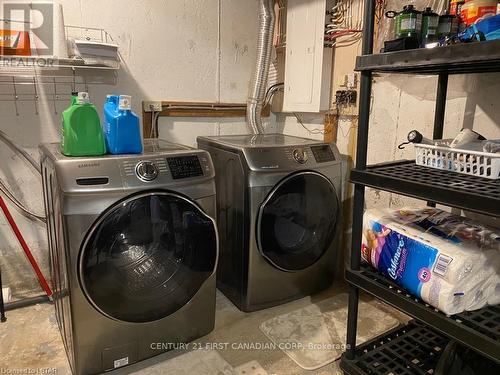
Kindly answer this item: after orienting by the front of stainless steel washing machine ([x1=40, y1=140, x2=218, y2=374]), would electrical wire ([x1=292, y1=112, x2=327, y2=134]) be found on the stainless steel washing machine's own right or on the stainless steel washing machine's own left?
on the stainless steel washing machine's own left

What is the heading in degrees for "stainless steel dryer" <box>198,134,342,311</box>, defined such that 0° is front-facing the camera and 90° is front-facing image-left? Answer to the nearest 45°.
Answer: approximately 315°

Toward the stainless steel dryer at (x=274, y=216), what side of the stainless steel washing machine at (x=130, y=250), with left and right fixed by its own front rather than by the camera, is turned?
left

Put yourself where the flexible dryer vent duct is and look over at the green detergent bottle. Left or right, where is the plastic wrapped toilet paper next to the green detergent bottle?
left

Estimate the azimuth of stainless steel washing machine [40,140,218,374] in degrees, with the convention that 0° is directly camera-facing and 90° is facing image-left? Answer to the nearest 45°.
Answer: approximately 315°

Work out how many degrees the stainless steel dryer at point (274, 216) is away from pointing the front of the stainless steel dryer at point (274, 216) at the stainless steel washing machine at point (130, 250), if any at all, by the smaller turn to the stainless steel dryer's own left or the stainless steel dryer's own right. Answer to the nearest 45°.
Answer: approximately 90° to the stainless steel dryer's own right

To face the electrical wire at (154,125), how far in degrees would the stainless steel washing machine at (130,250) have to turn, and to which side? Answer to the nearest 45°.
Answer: approximately 135° to its left
